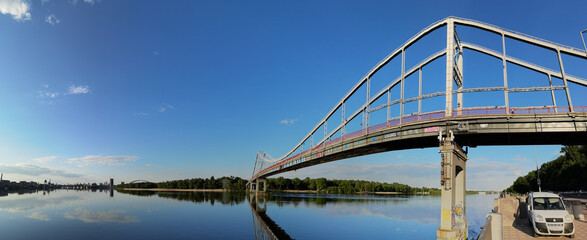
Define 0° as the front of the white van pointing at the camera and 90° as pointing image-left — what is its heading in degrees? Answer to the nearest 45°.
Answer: approximately 0°
